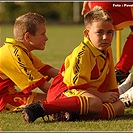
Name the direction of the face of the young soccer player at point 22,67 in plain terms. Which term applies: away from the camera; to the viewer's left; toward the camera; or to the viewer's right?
to the viewer's right

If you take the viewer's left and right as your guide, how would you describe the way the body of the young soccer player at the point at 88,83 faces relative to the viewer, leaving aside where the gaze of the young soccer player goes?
facing the viewer and to the right of the viewer

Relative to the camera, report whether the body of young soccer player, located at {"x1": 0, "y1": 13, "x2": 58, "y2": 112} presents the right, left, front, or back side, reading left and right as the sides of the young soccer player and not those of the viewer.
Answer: right

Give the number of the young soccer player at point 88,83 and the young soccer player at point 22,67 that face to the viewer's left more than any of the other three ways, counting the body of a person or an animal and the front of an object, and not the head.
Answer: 0

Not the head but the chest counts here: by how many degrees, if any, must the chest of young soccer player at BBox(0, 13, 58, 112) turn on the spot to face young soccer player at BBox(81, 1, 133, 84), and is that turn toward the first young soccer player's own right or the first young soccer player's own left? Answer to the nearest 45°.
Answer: approximately 45° to the first young soccer player's own left

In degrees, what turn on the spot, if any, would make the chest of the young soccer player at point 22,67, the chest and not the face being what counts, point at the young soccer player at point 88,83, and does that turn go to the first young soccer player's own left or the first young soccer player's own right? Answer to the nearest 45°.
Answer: approximately 45° to the first young soccer player's own right
